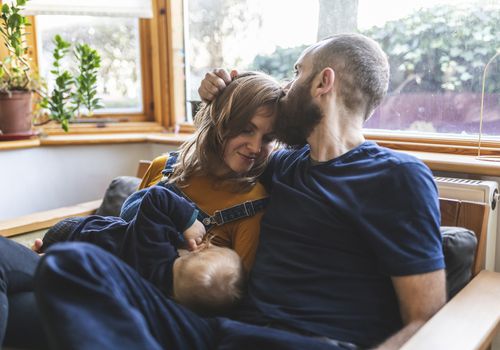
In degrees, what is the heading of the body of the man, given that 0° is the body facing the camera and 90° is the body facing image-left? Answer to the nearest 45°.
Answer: approximately 45°

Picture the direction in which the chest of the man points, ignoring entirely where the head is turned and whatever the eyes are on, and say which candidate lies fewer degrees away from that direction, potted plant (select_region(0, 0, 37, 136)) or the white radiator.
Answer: the potted plant

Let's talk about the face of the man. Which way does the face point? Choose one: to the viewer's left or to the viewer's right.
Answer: to the viewer's left

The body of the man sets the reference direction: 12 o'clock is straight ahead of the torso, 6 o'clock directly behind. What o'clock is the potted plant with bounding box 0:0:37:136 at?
The potted plant is roughly at 3 o'clock from the man.

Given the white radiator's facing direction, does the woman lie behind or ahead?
ahead

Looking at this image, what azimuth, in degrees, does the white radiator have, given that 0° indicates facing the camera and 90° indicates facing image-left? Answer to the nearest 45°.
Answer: approximately 45°

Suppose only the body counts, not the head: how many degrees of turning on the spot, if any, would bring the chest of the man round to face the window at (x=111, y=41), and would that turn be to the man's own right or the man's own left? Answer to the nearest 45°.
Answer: approximately 90° to the man's own right

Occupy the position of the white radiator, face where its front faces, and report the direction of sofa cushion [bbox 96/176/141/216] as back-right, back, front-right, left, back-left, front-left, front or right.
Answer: front-right

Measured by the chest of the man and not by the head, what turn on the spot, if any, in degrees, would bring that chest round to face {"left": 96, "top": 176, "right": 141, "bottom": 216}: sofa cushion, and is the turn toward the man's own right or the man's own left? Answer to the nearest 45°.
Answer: approximately 90° to the man's own right

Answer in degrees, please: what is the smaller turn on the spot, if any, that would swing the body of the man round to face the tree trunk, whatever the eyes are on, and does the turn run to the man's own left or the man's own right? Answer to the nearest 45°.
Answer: approximately 135° to the man's own right

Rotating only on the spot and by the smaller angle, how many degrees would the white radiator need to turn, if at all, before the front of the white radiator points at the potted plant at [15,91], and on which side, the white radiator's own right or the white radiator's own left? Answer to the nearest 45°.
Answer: approximately 45° to the white radiator's own right

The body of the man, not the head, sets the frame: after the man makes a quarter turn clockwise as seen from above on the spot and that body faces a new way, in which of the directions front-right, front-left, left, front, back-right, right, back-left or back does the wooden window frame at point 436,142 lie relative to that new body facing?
right

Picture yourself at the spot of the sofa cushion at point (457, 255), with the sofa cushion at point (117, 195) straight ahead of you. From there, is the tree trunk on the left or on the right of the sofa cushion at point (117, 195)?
right

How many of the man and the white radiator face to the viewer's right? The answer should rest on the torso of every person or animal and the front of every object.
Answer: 0

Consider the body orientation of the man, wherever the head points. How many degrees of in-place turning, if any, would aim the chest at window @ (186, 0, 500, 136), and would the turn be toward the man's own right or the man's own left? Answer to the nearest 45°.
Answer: approximately 180°
